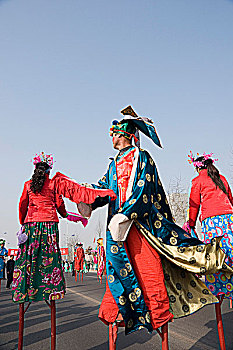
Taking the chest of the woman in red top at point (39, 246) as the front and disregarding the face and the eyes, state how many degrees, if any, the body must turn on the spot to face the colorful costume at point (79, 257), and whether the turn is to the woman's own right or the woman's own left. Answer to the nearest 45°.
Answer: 0° — they already face it

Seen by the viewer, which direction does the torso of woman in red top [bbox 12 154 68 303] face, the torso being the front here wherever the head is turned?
away from the camera

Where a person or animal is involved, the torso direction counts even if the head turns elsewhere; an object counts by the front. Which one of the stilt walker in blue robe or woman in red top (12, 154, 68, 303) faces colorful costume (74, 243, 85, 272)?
the woman in red top

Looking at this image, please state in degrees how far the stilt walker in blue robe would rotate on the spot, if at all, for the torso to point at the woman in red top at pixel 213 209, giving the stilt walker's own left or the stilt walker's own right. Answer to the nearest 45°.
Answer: approximately 180°

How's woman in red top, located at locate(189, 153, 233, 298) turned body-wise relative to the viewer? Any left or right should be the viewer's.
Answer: facing away from the viewer and to the left of the viewer

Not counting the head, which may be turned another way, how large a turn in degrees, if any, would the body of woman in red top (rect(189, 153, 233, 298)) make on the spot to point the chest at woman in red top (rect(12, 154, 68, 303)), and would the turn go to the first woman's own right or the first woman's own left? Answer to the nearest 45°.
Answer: approximately 90° to the first woman's own left
